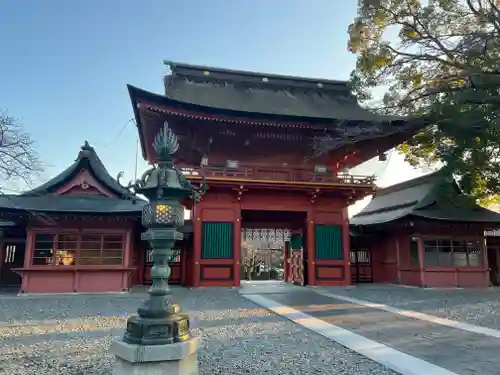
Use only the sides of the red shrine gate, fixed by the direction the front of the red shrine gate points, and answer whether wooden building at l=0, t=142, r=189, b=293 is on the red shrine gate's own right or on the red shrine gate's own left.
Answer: on the red shrine gate's own right

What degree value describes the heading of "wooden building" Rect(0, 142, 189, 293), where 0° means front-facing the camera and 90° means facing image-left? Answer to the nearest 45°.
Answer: approximately 0°

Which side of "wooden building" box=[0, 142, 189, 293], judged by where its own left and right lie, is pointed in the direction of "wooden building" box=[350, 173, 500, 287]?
left

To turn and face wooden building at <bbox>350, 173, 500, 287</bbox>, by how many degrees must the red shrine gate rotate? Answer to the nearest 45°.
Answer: approximately 90° to its left

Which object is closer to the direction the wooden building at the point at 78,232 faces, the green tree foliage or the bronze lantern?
the bronze lantern

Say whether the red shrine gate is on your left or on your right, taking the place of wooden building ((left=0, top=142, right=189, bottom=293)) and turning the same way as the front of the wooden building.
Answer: on your left

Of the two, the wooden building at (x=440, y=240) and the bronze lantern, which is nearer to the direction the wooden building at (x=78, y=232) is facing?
the bronze lantern

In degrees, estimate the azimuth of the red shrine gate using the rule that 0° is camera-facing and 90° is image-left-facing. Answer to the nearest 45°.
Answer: approximately 0°

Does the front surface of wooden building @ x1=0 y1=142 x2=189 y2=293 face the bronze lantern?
yes

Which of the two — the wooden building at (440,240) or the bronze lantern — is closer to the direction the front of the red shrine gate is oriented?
the bronze lantern

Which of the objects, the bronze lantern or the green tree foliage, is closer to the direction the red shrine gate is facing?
the bronze lantern
